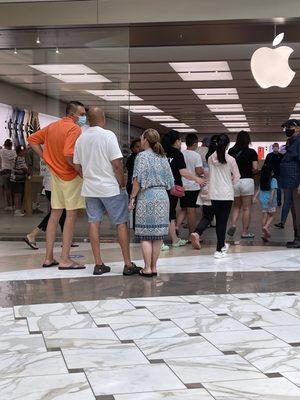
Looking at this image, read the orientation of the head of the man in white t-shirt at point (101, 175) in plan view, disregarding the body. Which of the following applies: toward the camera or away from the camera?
away from the camera

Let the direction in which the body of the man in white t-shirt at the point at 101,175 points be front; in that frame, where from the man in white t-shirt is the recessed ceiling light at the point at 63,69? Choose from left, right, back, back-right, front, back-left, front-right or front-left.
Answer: front-left

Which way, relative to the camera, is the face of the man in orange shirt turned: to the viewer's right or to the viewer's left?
to the viewer's right

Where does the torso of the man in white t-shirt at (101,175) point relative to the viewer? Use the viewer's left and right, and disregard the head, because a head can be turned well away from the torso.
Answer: facing away from the viewer and to the right of the viewer

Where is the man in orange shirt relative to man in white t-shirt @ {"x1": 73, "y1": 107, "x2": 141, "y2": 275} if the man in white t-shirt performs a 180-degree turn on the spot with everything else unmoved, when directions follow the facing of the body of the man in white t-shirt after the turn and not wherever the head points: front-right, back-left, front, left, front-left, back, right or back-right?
right

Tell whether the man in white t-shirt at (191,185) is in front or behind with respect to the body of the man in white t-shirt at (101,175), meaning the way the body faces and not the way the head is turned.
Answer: in front

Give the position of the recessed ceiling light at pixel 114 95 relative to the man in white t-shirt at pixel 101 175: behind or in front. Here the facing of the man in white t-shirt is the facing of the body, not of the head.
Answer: in front
